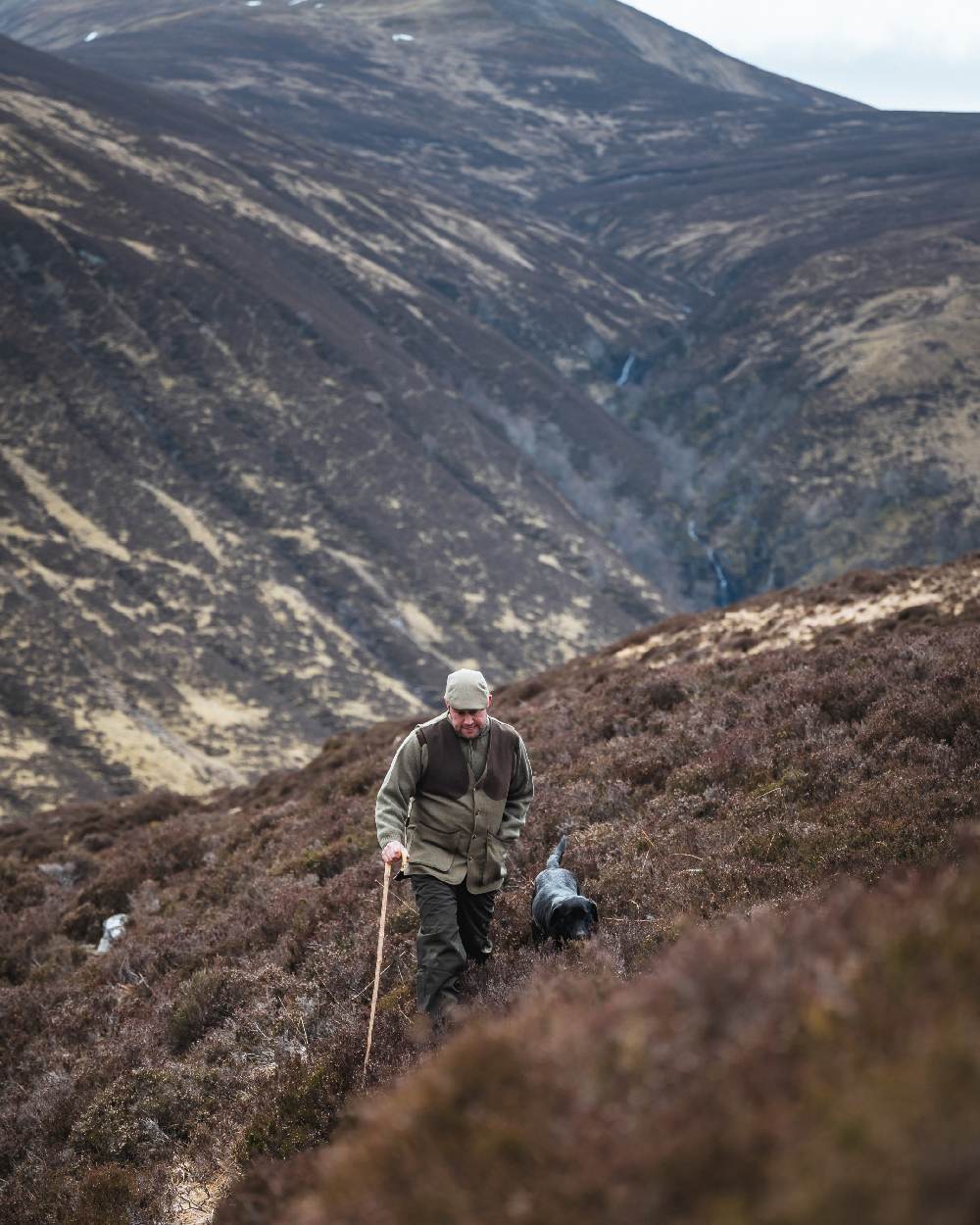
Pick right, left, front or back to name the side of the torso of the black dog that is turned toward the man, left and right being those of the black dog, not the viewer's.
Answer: right

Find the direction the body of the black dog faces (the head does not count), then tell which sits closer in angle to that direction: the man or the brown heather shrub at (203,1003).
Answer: the man

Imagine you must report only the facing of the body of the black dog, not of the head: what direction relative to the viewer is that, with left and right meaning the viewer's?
facing the viewer and to the right of the viewer

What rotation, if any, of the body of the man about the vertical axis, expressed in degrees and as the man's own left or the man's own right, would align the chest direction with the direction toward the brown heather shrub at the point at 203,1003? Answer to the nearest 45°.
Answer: approximately 135° to the man's own right

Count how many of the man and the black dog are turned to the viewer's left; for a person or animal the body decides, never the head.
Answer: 0
